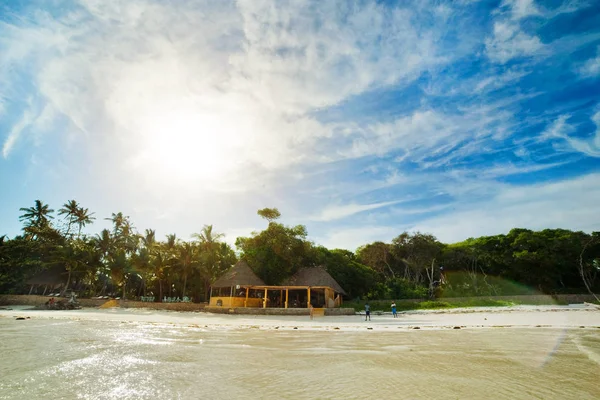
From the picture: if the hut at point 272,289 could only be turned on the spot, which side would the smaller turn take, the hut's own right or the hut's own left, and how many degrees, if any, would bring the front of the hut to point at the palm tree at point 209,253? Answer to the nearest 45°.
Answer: approximately 135° to the hut's own right

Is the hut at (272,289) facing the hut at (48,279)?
no

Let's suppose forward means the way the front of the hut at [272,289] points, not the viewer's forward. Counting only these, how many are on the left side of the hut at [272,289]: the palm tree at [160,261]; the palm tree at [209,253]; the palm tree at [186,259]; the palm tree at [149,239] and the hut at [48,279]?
0

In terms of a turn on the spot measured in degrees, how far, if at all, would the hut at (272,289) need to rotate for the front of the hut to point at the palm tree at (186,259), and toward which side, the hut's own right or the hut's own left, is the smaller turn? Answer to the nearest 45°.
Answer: approximately 135° to the hut's own right

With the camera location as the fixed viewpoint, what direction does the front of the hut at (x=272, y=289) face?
facing the viewer

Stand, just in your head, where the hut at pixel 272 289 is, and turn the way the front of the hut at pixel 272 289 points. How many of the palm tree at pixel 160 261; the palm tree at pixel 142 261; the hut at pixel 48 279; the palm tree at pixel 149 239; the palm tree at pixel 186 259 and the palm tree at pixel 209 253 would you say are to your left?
0

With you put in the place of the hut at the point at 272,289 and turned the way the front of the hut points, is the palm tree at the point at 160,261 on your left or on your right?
on your right

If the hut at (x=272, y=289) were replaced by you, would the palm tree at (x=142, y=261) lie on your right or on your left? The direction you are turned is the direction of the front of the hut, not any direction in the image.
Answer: on your right

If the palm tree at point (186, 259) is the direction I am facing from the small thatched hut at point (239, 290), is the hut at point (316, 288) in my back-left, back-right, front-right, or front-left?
back-right
